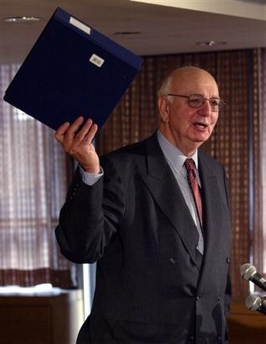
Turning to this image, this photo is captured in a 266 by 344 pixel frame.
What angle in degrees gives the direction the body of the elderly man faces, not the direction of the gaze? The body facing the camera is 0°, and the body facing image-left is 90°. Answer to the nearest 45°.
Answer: approximately 315°

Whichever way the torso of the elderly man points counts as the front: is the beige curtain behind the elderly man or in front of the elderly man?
behind

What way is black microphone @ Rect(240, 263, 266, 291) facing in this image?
to the viewer's left

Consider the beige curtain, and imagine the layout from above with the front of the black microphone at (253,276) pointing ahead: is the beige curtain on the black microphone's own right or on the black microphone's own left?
on the black microphone's own right

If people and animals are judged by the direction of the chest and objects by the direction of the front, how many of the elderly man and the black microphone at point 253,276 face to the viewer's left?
1
